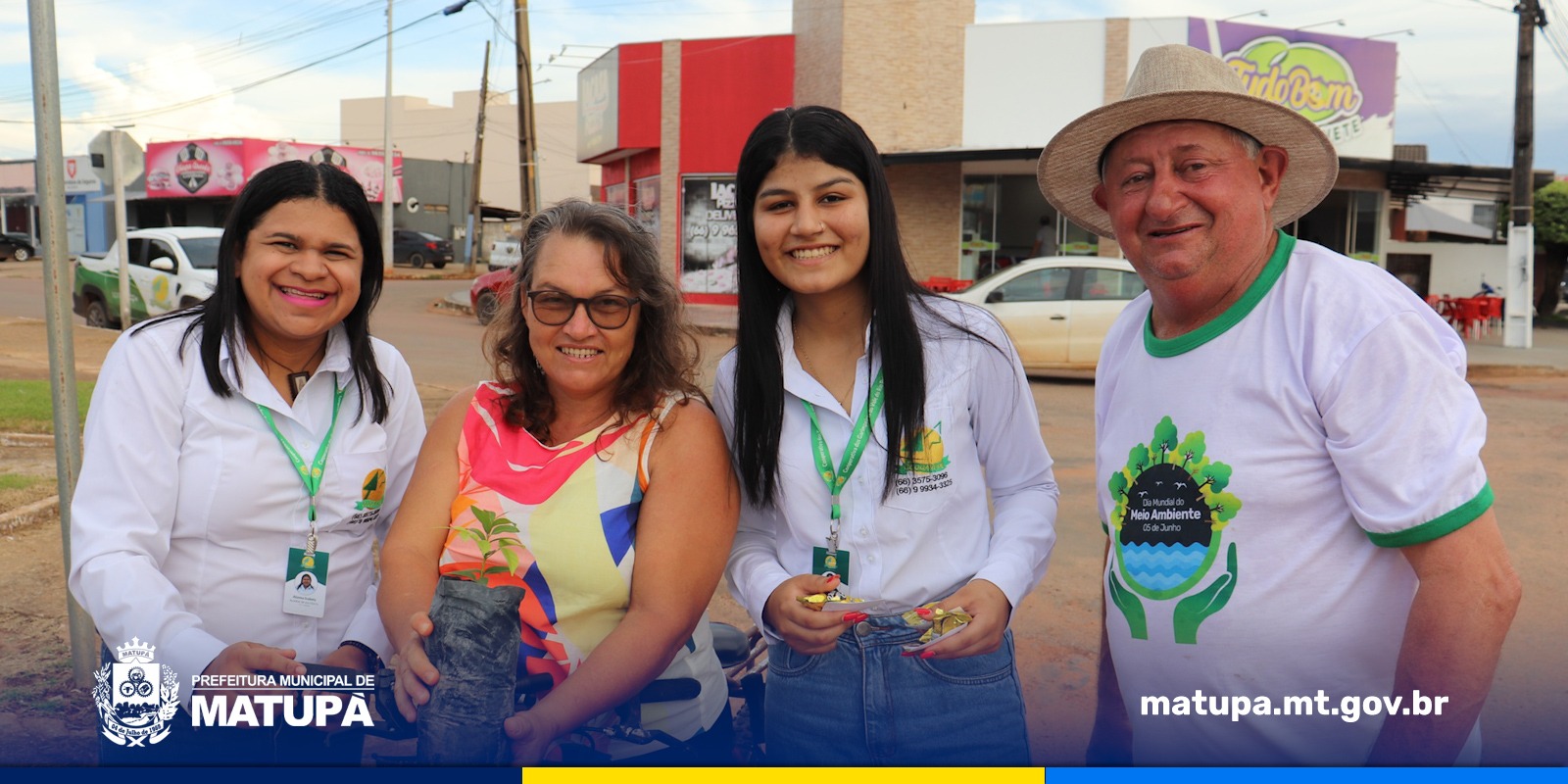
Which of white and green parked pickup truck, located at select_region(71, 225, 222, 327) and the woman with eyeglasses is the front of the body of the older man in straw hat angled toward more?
the woman with eyeglasses

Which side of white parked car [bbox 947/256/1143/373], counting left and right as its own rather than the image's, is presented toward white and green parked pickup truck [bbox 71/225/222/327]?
front

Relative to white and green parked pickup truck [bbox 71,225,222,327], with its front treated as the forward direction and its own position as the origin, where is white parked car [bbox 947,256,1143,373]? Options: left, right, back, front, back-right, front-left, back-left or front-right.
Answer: front

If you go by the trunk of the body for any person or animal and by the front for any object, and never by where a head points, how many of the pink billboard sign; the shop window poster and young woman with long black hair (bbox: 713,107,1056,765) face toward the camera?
3

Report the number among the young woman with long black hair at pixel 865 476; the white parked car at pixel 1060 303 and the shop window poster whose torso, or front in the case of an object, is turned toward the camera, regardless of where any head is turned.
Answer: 2

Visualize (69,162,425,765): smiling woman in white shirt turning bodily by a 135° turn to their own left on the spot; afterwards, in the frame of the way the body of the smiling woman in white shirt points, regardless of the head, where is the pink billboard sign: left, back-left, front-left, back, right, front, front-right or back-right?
front

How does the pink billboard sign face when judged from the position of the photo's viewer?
facing the viewer

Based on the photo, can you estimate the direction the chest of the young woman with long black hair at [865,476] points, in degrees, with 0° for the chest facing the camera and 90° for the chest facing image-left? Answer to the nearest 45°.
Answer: approximately 0°

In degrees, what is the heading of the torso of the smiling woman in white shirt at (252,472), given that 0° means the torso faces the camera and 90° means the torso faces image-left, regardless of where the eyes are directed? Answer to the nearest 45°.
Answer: approximately 315°

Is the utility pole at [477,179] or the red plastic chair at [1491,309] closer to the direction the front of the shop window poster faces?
the red plastic chair

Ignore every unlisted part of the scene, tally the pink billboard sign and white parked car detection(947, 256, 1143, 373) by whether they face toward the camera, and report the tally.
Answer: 1

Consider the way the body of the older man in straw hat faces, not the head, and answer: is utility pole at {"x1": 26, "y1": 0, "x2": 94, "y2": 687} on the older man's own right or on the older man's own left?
on the older man's own right

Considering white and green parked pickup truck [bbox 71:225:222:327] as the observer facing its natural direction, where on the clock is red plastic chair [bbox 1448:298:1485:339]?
The red plastic chair is roughly at 11 o'clock from the white and green parked pickup truck.

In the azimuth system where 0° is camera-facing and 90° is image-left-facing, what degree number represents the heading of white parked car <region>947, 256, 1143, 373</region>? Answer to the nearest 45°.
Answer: approximately 90°
